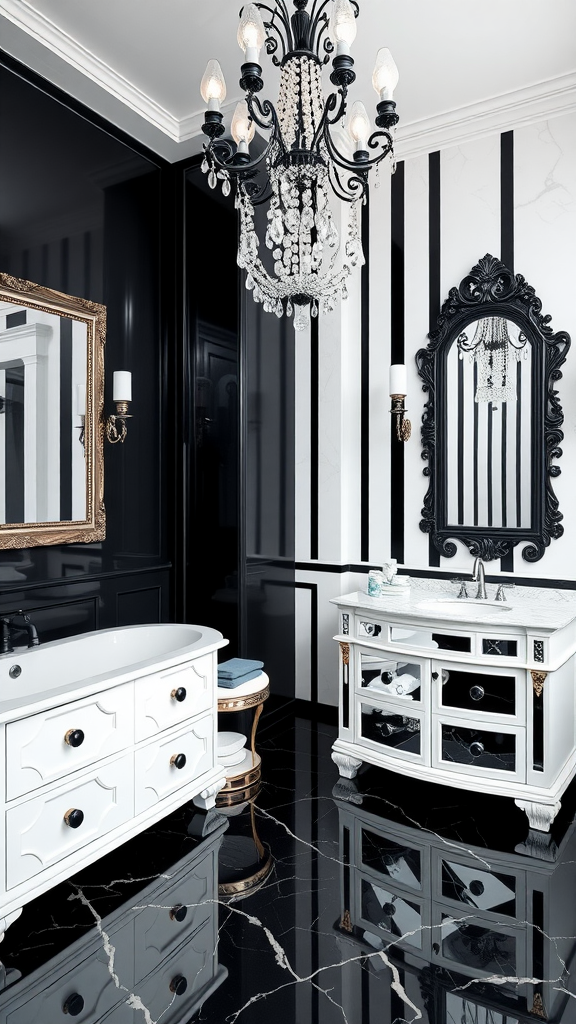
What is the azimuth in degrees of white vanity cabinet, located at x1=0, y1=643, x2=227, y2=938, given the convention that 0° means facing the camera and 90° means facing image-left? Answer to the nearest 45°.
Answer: approximately 315°

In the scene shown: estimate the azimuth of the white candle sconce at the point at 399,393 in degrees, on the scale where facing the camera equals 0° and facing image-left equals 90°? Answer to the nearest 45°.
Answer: approximately 45°

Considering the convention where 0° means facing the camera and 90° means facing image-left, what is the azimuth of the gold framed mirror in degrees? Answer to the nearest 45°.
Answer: approximately 315°

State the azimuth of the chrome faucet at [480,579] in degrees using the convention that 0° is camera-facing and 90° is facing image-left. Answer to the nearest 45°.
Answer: approximately 45°
